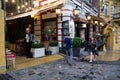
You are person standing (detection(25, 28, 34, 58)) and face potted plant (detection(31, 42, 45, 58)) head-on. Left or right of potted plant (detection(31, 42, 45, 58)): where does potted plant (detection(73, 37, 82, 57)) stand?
left

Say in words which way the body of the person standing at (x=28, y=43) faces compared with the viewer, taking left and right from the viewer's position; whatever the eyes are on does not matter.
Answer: facing the viewer and to the left of the viewer

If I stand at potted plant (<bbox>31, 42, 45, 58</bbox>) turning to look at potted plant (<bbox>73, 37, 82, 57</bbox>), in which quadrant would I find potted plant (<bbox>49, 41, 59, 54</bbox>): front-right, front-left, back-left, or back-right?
front-left

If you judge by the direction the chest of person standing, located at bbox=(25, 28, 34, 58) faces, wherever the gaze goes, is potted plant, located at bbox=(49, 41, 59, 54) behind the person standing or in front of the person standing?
behind

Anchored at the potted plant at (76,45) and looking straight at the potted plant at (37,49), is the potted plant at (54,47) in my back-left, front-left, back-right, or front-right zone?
front-right

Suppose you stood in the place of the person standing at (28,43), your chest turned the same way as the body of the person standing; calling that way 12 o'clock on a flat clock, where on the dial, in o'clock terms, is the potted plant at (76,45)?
The potted plant is roughly at 8 o'clock from the person standing.

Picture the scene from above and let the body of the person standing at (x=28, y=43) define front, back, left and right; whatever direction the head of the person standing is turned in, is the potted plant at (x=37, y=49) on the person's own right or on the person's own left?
on the person's own left

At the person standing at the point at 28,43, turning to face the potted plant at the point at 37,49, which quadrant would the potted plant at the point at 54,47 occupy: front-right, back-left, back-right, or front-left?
front-left
